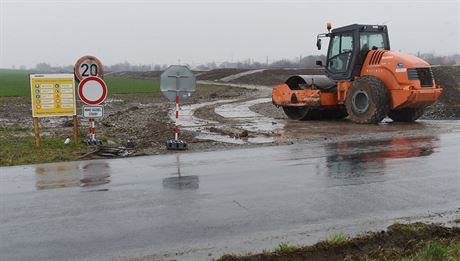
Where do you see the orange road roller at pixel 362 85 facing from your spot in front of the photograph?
facing away from the viewer and to the left of the viewer

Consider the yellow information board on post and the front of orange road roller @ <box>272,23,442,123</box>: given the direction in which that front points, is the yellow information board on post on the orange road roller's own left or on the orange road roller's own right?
on the orange road roller's own left

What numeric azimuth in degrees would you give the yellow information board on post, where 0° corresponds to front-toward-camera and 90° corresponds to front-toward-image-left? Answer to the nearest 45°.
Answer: approximately 0°

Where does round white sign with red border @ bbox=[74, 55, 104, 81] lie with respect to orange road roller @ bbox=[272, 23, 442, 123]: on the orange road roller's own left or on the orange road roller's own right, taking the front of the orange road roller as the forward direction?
on the orange road roller's own left

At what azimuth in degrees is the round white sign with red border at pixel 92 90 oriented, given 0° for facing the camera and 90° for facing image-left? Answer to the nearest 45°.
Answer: approximately 0°

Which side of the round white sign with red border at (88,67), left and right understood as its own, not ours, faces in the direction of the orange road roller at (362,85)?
left
